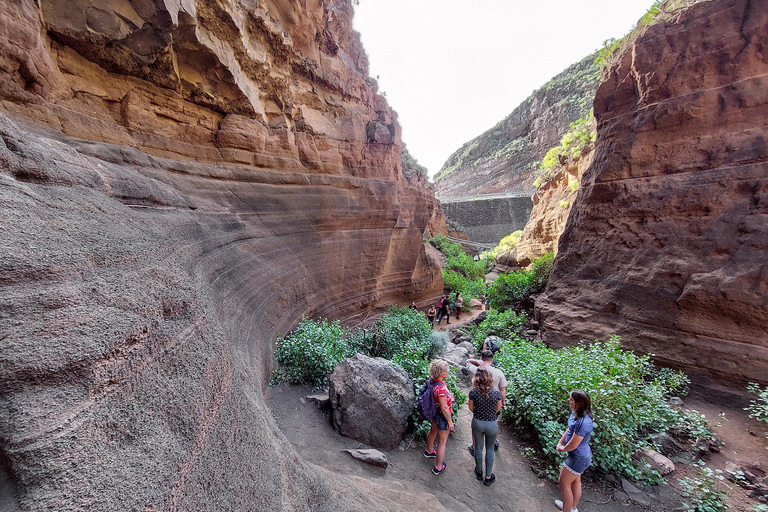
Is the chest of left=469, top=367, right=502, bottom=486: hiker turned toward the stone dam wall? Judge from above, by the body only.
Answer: yes

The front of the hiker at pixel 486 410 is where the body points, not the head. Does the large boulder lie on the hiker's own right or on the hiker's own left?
on the hiker's own left

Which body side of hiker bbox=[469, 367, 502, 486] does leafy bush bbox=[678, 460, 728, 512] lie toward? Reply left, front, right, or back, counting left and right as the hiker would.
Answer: right

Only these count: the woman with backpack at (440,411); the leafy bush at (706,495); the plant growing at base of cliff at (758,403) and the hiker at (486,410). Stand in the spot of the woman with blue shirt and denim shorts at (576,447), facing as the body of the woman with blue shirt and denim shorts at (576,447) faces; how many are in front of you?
2

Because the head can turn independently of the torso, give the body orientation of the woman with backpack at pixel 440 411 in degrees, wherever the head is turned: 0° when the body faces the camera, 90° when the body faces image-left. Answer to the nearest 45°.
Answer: approximately 270°

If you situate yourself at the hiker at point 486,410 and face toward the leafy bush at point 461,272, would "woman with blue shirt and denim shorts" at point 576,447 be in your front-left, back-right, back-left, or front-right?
back-right

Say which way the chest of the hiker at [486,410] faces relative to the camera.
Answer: away from the camera

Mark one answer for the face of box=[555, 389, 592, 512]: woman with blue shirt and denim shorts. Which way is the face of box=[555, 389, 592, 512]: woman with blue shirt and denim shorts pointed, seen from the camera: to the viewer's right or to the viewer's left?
to the viewer's left

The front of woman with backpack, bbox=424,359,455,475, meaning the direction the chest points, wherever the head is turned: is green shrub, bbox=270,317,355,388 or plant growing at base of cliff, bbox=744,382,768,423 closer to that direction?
the plant growing at base of cliff

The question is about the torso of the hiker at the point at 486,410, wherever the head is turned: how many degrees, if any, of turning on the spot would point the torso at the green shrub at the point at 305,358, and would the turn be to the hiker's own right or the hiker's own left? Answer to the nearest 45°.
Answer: approximately 90° to the hiker's own left

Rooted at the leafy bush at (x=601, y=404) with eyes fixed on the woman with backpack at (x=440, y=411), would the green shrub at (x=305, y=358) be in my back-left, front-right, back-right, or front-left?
front-right
